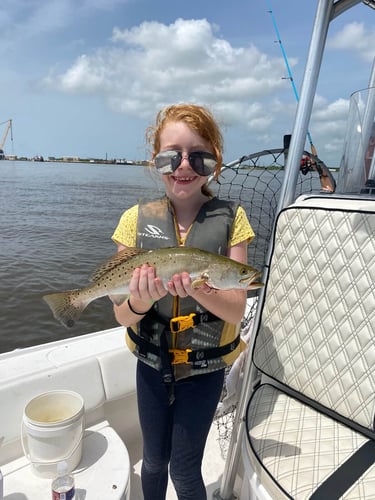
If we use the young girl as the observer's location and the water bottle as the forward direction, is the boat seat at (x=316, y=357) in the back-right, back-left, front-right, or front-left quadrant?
back-left

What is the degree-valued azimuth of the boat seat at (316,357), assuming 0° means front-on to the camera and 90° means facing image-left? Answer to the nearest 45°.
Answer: approximately 45°

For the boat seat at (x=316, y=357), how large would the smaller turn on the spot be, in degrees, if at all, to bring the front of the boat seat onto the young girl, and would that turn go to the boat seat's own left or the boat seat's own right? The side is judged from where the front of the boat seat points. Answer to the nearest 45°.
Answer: approximately 45° to the boat seat's own right

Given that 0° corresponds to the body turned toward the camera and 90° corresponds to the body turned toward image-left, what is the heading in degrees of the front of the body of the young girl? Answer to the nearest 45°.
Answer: approximately 0°

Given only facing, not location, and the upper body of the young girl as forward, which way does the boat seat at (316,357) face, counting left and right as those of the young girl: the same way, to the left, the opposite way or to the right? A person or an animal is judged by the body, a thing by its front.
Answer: to the right

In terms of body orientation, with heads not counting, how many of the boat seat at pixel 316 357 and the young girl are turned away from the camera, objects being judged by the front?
0

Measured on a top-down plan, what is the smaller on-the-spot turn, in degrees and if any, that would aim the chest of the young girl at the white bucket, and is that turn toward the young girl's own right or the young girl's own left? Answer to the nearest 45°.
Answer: approximately 90° to the young girl's own right

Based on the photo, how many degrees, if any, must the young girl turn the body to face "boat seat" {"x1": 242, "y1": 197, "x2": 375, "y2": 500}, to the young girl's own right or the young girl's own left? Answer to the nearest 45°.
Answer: approximately 90° to the young girl's own left
